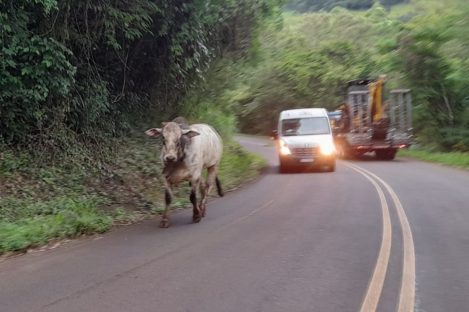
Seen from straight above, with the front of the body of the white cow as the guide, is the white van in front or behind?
behind

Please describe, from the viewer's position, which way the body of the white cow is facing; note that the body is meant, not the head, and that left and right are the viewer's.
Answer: facing the viewer and to the left of the viewer

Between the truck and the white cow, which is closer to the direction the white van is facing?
the white cow

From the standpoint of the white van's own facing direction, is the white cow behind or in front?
in front

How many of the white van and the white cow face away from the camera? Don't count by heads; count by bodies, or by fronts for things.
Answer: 0

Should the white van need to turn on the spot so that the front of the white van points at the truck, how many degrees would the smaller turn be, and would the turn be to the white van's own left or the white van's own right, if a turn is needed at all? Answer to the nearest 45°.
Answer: approximately 135° to the white van's own left

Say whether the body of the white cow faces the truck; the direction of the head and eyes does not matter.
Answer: no

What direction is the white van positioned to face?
toward the camera
